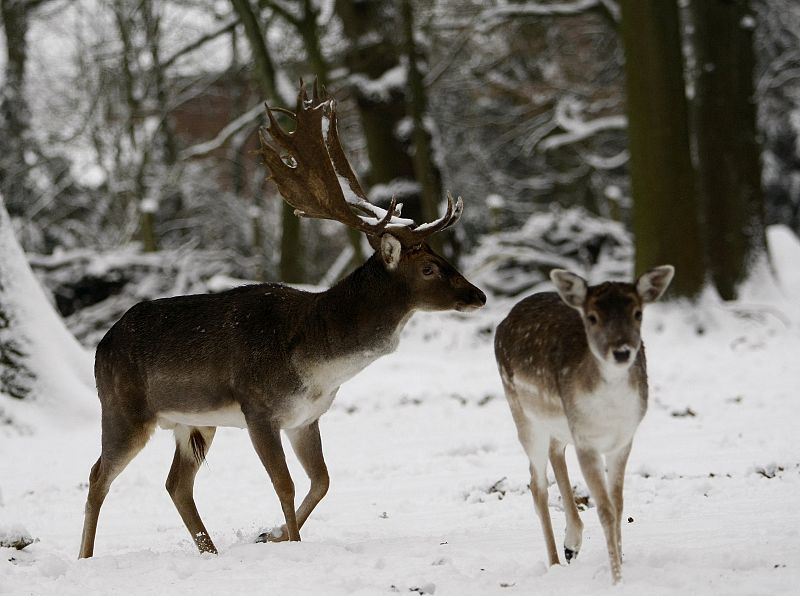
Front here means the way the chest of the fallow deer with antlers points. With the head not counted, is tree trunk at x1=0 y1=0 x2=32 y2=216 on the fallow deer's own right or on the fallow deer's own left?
on the fallow deer's own left

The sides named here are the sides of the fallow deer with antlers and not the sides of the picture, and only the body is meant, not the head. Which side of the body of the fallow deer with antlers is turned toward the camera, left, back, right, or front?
right

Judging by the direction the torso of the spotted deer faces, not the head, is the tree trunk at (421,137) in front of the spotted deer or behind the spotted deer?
behind

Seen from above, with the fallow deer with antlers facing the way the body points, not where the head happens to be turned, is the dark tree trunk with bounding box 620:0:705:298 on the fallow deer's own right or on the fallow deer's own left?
on the fallow deer's own left

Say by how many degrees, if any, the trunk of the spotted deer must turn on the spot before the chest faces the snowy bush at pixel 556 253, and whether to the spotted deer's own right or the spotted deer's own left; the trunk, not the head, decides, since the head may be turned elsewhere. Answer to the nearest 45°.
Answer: approximately 135° to the spotted deer's own left

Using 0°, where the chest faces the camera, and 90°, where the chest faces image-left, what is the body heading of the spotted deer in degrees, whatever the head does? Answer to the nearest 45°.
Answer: approximately 315°

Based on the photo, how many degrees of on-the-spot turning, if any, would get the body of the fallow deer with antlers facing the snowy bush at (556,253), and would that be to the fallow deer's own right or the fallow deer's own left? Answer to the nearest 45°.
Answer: approximately 45° to the fallow deer's own left
